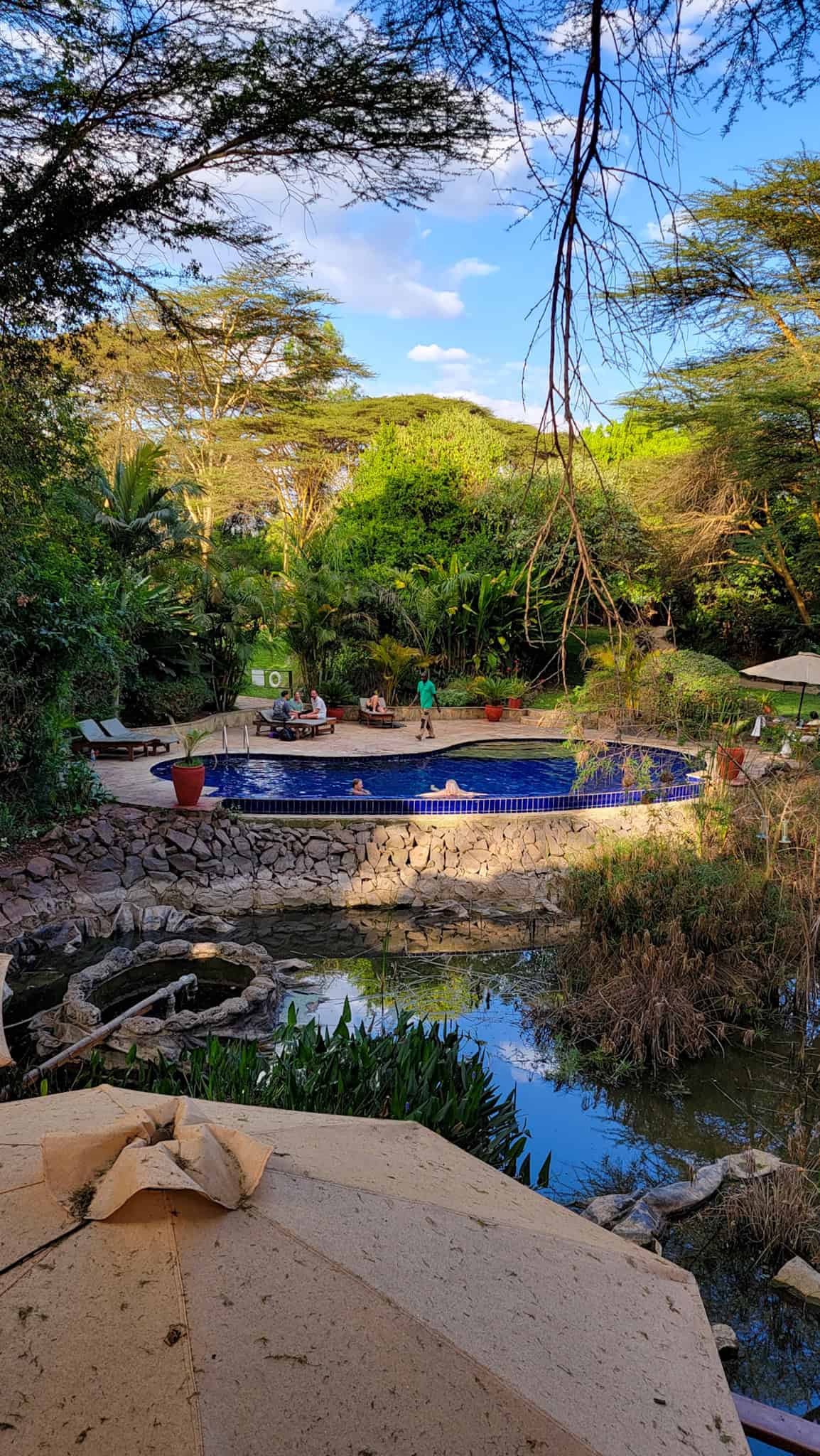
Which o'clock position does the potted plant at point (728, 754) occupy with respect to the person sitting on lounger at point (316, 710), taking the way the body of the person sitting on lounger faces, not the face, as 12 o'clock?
The potted plant is roughly at 8 o'clock from the person sitting on lounger.

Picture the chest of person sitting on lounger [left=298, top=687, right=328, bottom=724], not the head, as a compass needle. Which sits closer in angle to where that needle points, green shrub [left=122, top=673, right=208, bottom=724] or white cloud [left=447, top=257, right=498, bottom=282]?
the green shrub

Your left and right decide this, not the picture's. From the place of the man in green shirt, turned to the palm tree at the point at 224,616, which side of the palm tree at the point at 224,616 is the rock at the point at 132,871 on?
left

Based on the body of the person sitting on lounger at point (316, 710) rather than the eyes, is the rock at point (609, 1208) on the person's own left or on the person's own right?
on the person's own left
